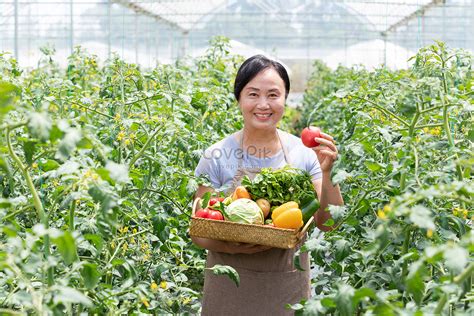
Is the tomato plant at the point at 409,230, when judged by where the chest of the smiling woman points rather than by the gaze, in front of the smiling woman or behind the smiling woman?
in front

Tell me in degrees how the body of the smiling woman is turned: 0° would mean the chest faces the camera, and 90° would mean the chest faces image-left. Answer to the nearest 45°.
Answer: approximately 0°
